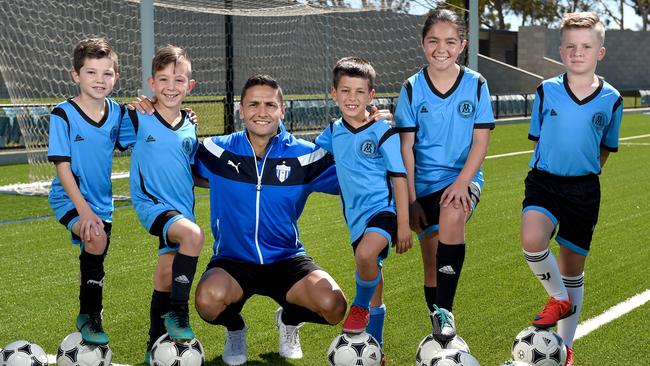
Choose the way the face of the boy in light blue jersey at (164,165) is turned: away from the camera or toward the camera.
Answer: toward the camera

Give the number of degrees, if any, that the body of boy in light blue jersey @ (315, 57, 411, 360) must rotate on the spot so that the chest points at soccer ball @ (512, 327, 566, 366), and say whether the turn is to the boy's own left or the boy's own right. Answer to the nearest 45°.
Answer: approximately 90° to the boy's own left

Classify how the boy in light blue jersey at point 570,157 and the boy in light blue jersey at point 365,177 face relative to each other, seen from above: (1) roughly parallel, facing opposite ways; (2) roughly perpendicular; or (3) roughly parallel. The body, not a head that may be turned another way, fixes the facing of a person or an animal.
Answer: roughly parallel

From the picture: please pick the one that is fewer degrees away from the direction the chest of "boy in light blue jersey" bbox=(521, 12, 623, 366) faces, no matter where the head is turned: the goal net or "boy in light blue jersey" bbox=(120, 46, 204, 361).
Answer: the boy in light blue jersey

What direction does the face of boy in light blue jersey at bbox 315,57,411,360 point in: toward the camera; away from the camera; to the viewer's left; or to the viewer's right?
toward the camera

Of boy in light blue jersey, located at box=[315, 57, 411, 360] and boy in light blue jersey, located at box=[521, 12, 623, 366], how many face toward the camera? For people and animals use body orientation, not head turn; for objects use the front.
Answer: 2

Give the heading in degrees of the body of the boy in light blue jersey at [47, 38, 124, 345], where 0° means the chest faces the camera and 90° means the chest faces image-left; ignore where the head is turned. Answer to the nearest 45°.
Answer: approximately 315°

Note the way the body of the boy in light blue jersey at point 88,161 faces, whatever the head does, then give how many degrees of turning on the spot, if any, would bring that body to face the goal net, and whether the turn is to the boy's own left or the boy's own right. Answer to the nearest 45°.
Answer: approximately 135° to the boy's own left

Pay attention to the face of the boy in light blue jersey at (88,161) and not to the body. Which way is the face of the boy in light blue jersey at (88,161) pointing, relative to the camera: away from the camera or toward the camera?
toward the camera

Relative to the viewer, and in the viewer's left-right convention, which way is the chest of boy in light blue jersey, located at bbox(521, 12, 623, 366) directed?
facing the viewer

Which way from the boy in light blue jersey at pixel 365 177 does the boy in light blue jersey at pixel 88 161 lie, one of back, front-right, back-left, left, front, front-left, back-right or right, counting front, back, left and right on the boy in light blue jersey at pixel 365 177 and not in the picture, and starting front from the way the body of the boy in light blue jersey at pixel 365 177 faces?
right
